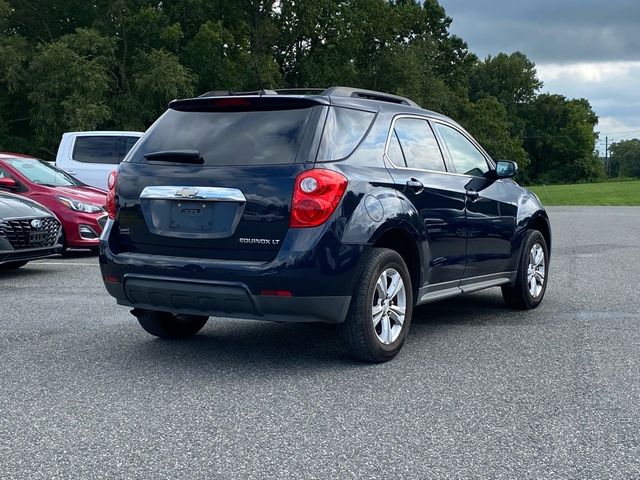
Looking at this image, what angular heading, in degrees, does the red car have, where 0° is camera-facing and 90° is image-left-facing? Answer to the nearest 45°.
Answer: approximately 315°

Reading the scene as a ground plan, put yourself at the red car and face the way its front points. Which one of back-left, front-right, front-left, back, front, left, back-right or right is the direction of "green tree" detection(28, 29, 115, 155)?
back-left

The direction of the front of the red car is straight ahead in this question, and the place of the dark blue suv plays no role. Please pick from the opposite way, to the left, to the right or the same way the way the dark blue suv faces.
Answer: to the left

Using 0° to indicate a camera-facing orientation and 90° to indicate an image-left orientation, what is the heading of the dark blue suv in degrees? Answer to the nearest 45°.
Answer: approximately 225°

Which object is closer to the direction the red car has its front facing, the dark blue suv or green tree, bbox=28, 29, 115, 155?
the dark blue suv
